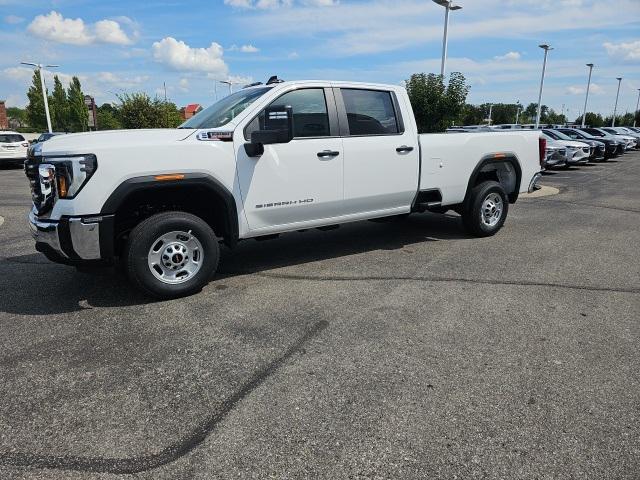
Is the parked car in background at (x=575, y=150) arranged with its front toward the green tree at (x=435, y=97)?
no

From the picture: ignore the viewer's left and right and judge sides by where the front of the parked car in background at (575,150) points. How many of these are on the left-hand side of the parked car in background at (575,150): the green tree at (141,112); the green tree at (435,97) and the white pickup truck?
0

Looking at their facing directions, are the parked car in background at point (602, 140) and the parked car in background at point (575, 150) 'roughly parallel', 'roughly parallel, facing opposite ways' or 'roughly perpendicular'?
roughly parallel

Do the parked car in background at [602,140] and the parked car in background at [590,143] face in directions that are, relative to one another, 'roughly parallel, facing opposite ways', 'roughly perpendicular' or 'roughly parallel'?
roughly parallel

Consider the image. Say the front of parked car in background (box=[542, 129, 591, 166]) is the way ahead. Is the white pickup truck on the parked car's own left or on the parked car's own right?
on the parked car's own right

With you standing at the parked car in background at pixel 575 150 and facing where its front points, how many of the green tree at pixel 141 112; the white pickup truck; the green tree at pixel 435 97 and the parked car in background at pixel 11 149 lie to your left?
0

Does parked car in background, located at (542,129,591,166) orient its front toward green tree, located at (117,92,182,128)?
no

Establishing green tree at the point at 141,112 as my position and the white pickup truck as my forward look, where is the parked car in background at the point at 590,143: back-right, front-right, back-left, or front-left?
front-left
